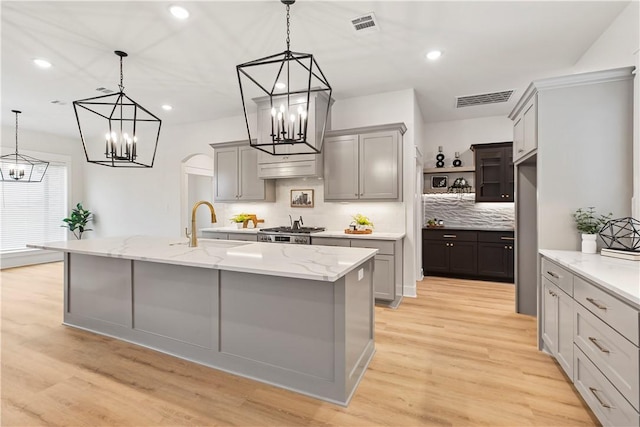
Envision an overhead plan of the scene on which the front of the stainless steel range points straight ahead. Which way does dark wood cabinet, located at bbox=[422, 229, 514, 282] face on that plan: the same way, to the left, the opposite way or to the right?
the same way

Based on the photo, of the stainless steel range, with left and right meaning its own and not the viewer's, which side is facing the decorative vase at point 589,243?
left

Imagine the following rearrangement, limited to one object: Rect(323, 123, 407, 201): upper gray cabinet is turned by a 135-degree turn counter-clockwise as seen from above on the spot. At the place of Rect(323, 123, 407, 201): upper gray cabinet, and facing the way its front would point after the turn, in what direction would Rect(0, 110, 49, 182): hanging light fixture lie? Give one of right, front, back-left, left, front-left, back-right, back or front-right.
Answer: back-left

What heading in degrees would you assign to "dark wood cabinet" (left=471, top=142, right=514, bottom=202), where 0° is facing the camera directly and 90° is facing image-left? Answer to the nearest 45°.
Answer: approximately 0°

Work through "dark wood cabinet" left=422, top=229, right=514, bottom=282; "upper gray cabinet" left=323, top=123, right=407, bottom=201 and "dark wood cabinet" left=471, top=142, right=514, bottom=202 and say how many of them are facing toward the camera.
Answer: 3

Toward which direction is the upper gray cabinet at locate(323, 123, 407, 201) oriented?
toward the camera

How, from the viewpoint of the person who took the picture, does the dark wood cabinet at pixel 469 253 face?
facing the viewer

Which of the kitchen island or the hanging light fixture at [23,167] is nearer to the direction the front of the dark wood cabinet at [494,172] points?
the kitchen island

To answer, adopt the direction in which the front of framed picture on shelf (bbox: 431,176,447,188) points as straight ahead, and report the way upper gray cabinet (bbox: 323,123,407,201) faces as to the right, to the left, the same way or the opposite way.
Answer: the same way

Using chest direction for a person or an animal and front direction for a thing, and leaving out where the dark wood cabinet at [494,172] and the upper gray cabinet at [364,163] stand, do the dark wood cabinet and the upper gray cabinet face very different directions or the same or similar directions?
same or similar directions

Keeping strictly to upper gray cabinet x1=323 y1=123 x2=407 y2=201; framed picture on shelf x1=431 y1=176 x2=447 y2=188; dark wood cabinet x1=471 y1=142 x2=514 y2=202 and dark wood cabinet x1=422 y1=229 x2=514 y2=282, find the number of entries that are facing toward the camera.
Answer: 4

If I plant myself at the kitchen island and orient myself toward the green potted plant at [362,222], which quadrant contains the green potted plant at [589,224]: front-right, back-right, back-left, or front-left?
front-right
